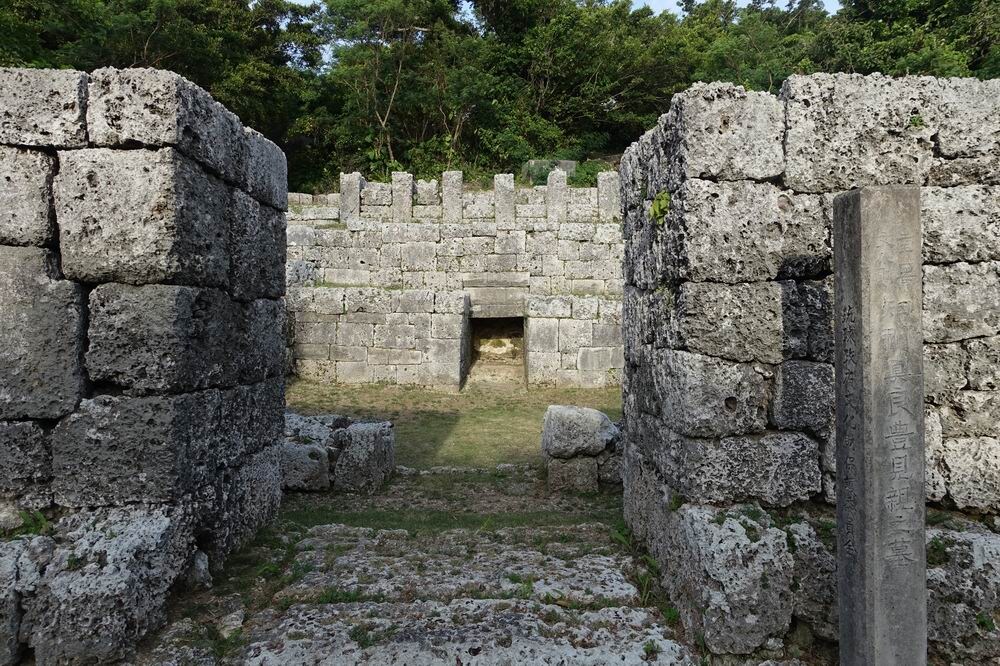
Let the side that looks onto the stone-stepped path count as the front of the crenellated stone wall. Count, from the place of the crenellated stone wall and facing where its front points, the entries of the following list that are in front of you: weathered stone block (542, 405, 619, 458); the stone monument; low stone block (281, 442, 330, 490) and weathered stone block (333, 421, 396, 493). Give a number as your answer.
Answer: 4

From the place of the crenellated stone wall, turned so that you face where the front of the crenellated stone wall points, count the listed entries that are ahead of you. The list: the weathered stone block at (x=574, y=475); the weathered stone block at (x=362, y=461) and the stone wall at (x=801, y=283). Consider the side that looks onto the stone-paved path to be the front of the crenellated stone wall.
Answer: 3

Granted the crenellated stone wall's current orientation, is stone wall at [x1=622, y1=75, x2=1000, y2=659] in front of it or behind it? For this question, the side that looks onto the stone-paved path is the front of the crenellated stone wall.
in front

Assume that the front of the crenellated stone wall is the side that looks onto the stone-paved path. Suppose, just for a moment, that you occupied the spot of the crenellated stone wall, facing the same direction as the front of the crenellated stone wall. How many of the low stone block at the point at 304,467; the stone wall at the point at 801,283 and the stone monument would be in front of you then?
3

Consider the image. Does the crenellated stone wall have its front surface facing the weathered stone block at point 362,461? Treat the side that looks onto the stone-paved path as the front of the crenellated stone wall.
yes

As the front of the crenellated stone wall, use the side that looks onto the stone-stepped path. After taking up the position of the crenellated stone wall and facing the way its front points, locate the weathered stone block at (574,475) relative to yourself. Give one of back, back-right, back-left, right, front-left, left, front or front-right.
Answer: front

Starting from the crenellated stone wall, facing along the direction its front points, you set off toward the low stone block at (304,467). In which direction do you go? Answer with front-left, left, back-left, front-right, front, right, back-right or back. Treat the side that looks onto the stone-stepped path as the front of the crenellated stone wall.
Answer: front

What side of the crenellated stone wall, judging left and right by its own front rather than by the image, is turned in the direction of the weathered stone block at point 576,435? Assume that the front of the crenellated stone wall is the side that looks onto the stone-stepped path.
front

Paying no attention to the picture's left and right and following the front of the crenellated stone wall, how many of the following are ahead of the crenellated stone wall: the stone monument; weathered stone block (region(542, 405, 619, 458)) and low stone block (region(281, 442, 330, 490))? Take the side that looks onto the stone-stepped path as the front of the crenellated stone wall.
3

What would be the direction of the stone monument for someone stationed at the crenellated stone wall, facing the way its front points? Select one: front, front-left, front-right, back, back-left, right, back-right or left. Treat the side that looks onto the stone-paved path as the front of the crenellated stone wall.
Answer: front

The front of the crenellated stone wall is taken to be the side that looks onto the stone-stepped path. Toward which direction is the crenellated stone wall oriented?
toward the camera
